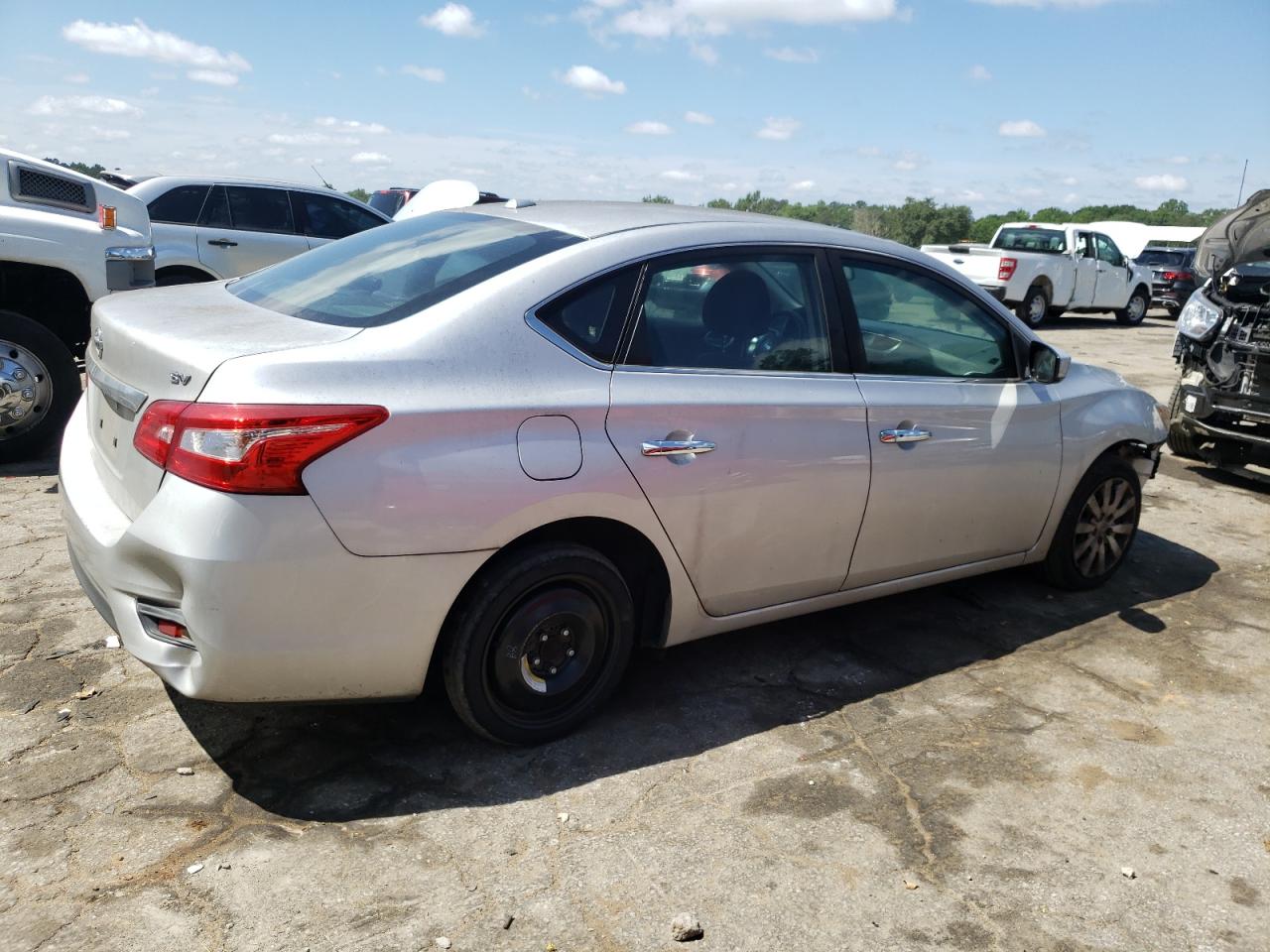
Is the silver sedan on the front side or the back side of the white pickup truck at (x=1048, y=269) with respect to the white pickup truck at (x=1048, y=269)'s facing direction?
on the back side

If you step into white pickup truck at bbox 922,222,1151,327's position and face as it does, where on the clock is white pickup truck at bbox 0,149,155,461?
white pickup truck at bbox 0,149,155,461 is roughly at 5 o'clock from white pickup truck at bbox 922,222,1151,327.

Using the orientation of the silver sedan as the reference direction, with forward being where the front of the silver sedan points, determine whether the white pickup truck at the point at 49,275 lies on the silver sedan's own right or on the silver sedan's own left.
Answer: on the silver sedan's own left

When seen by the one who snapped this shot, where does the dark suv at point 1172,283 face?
facing away from the viewer and to the right of the viewer

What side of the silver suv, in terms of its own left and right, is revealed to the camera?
right

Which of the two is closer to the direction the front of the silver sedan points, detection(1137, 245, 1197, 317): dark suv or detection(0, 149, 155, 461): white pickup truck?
the dark suv

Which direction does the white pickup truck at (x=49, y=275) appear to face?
to the viewer's right

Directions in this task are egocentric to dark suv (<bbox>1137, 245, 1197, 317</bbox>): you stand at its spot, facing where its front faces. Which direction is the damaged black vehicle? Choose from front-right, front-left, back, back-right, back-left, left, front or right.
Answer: back-right

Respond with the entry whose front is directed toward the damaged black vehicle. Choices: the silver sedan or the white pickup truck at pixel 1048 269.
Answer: the silver sedan

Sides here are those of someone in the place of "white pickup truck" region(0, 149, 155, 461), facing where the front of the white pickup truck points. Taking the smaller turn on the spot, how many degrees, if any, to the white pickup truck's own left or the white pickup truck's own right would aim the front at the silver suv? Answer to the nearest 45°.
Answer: approximately 90° to the white pickup truck's own left

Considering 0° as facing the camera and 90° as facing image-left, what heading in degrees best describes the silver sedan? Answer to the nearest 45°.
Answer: approximately 225°

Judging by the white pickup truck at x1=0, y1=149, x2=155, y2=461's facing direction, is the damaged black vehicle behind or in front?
in front
